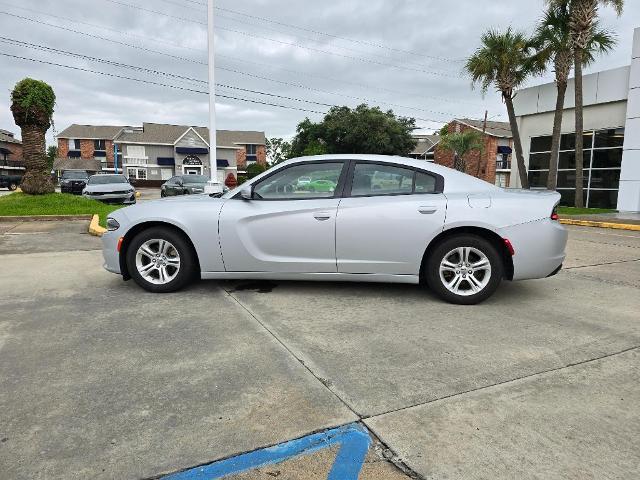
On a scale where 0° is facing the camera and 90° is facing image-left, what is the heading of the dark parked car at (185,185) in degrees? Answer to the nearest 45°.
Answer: approximately 45°

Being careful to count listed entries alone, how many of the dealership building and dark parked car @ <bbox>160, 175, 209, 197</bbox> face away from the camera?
0

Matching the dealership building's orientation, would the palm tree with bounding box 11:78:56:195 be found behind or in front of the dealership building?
in front

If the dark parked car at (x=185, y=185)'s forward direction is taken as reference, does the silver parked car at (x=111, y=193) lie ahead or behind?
ahead

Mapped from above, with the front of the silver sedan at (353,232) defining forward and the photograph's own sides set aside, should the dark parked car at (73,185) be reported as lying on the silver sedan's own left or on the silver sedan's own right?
on the silver sedan's own right

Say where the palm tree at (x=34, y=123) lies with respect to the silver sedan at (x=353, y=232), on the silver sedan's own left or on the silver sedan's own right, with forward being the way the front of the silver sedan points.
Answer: on the silver sedan's own right

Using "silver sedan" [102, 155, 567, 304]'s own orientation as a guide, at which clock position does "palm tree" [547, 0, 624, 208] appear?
The palm tree is roughly at 4 o'clock from the silver sedan.

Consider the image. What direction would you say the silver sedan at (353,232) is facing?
to the viewer's left

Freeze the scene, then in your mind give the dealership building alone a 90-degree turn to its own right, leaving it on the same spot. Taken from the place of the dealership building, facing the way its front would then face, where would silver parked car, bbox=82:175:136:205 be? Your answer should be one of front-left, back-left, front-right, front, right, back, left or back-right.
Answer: left

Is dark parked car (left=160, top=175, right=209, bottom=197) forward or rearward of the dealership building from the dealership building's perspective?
forward

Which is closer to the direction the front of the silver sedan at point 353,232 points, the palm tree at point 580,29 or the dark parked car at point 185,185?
the dark parked car

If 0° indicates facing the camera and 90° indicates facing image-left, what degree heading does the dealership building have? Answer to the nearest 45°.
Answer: approximately 45°

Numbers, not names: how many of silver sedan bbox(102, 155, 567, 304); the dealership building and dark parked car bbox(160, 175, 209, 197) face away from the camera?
0

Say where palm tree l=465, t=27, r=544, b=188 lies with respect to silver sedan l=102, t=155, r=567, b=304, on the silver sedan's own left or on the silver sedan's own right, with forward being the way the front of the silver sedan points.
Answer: on the silver sedan's own right
